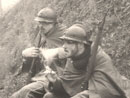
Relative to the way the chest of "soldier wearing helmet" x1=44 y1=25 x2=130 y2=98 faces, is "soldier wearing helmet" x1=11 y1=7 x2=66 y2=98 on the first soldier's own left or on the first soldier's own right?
on the first soldier's own right

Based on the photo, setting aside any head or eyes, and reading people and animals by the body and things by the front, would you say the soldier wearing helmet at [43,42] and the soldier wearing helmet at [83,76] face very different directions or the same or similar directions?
same or similar directions
